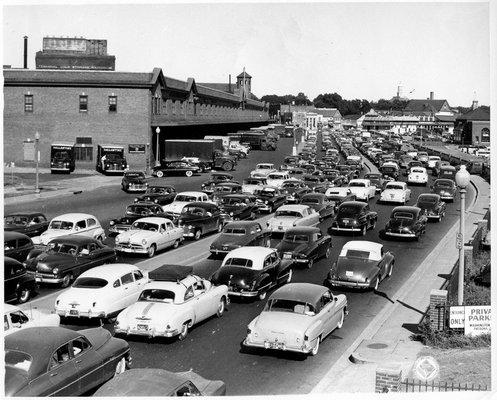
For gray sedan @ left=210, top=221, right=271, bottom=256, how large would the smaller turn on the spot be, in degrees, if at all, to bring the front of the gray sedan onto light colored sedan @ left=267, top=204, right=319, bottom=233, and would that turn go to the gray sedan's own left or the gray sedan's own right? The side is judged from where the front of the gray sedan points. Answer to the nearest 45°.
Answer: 0° — it already faces it

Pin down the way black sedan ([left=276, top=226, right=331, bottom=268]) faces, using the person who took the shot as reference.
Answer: facing away from the viewer and to the right of the viewer

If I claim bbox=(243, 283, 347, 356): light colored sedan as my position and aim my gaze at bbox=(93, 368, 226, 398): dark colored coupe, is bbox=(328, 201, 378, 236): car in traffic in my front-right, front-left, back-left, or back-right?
back-right

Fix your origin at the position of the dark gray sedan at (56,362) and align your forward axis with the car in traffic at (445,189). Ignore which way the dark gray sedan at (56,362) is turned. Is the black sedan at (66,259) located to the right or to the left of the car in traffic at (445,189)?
left

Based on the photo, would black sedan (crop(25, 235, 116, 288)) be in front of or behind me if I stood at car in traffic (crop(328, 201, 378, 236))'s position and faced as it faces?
behind

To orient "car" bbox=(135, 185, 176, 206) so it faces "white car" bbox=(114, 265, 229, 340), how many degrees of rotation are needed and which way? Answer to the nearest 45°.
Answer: approximately 45° to its left

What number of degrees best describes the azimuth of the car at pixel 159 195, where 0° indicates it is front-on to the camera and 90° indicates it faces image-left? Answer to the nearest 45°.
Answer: approximately 45°

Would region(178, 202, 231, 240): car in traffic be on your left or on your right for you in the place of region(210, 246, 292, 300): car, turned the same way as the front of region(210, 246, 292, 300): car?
on your left

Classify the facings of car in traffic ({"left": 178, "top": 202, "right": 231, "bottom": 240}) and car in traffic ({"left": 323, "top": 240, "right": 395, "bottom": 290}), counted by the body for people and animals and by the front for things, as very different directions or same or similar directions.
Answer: very different directions

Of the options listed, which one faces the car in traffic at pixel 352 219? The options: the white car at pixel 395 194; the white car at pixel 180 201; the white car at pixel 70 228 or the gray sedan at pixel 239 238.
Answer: the gray sedan
